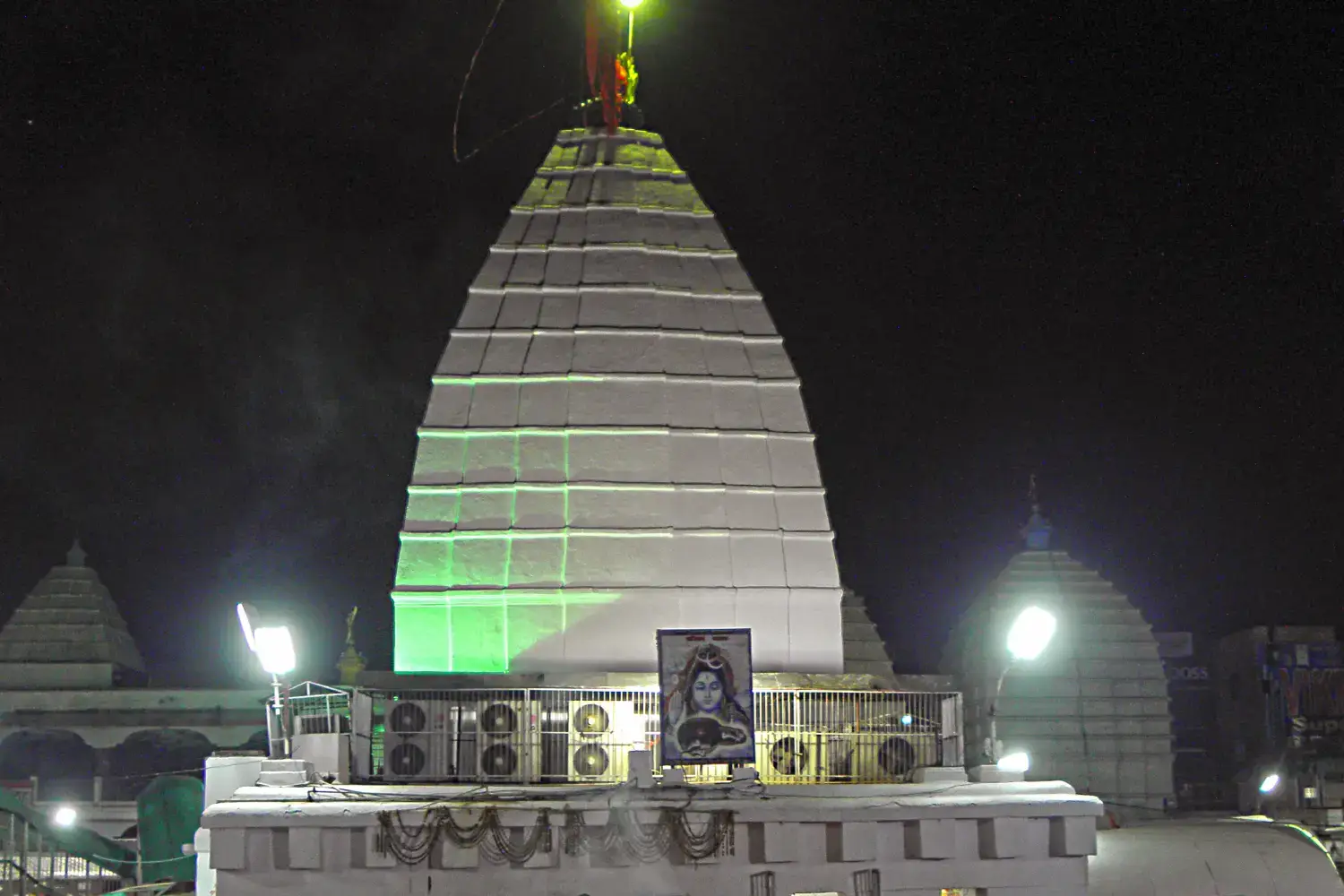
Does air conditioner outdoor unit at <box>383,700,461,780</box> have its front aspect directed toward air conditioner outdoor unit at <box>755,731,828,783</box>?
no

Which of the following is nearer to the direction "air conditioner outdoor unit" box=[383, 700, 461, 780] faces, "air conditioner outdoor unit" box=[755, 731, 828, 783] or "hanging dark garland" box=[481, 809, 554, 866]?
the hanging dark garland

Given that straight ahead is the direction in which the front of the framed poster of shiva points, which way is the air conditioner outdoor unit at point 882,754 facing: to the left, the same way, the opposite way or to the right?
the same way

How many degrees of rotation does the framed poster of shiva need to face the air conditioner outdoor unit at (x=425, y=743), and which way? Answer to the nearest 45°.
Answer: approximately 90° to its right

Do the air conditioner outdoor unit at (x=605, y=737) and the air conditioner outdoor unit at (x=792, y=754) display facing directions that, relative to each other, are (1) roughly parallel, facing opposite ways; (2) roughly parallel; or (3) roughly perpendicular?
roughly parallel

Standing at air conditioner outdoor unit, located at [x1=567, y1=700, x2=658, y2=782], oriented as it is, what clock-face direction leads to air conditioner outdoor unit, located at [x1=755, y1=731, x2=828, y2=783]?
air conditioner outdoor unit, located at [x1=755, y1=731, x2=828, y2=783] is roughly at 9 o'clock from air conditioner outdoor unit, located at [x1=567, y1=700, x2=658, y2=782].

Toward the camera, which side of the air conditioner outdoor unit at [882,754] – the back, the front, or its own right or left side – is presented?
front

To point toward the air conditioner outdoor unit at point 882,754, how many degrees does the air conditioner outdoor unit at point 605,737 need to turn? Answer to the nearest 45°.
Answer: approximately 90° to its left

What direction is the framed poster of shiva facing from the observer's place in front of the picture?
facing the viewer

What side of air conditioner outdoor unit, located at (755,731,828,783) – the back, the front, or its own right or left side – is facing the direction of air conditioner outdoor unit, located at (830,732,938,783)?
left

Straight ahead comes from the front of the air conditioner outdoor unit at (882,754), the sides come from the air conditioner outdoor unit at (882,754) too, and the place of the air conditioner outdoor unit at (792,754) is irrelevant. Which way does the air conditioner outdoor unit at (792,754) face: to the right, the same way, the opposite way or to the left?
the same way

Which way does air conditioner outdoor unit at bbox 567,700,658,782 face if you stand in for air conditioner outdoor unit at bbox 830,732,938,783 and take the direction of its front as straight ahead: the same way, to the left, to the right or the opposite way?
the same way

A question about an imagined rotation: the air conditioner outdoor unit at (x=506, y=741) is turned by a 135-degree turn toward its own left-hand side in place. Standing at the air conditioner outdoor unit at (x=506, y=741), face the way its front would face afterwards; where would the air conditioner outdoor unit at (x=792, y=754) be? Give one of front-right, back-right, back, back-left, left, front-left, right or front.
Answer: front-right

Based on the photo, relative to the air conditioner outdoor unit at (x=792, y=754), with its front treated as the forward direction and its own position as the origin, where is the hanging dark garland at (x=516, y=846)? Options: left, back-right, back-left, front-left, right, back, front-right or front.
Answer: front-right

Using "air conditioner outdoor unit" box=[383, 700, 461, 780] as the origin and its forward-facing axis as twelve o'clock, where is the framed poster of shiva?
The framed poster of shiva is roughly at 10 o'clock from the air conditioner outdoor unit.

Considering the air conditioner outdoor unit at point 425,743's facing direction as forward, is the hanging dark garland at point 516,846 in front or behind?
in front

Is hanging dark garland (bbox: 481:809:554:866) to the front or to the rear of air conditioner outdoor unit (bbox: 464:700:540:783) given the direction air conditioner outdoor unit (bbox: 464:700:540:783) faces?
to the front

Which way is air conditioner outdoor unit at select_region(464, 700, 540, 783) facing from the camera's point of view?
toward the camera
